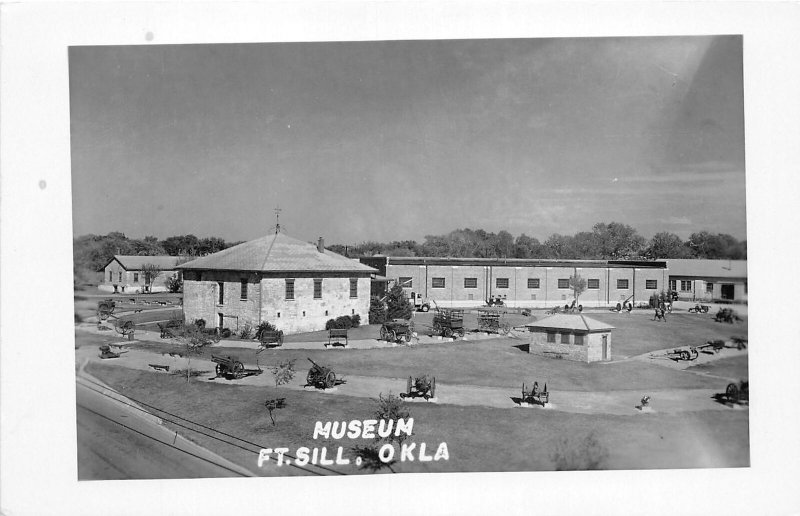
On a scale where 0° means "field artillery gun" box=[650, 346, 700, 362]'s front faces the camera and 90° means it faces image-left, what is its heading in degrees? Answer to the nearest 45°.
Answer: approximately 90°
